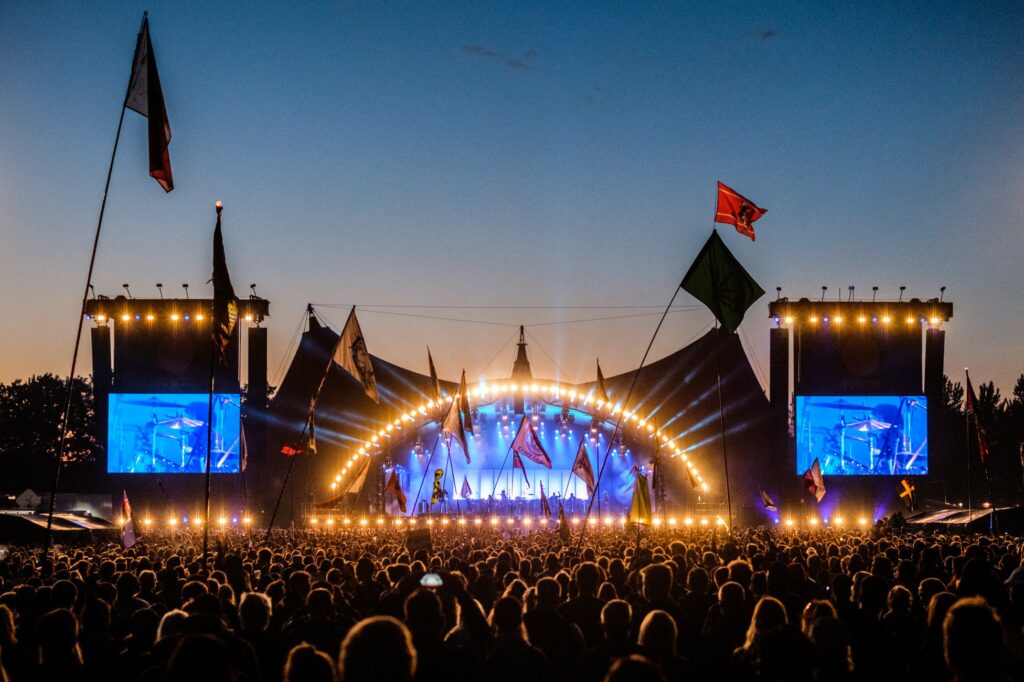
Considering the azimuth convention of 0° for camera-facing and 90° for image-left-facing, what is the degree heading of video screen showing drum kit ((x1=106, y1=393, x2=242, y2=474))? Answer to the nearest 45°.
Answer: approximately 0°

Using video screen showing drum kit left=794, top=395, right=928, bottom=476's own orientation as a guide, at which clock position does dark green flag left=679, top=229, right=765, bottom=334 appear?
The dark green flag is roughly at 12 o'clock from the video screen showing drum kit.

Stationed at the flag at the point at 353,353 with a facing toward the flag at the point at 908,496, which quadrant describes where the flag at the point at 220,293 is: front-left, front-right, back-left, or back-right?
back-right

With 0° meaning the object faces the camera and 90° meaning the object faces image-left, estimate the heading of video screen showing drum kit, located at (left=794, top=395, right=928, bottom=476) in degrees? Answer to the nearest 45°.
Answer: approximately 0°

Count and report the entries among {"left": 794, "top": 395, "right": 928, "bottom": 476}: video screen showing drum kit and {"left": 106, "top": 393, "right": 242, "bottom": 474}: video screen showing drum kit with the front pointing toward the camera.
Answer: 2

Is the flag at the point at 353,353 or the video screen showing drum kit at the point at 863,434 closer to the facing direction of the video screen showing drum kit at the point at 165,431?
the flag

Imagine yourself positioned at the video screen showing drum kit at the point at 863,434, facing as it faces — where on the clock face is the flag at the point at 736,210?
The flag is roughly at 12 o'clock from the video screen showing drum kit.
